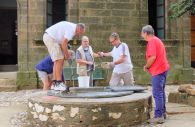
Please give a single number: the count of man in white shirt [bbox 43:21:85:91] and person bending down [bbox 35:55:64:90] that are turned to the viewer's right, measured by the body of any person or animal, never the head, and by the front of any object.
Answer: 2

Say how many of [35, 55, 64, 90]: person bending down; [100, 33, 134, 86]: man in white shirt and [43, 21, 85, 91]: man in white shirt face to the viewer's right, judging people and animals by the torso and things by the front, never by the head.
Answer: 2

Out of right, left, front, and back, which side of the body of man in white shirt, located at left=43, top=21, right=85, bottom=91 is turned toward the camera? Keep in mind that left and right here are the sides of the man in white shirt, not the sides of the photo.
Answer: right

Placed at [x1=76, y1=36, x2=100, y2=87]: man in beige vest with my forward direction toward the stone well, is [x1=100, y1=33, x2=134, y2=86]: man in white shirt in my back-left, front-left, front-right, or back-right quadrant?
front-left

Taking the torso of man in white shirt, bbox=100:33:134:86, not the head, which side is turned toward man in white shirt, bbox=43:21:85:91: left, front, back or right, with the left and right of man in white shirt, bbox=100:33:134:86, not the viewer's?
front

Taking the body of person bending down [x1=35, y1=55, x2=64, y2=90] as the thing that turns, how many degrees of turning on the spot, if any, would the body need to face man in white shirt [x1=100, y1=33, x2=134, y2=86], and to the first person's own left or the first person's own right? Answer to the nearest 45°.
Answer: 0° — they already face them

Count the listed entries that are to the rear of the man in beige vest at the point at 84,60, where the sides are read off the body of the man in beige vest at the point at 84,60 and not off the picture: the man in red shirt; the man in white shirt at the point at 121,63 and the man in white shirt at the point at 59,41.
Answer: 0

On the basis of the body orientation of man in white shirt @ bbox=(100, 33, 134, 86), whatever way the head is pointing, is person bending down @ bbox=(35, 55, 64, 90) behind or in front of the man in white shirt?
in front

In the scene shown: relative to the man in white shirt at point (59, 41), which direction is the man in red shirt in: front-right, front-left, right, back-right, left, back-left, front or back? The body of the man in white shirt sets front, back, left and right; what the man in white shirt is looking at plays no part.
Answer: front

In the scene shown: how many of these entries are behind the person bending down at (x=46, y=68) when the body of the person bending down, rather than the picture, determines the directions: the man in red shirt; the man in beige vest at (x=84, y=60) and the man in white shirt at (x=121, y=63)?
0

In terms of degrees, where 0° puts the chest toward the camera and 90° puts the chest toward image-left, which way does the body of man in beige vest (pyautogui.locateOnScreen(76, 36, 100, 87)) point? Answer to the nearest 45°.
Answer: approximately 315°

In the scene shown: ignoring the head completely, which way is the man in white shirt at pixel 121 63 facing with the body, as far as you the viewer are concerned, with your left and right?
facing the viewer and to the left of the viewer
